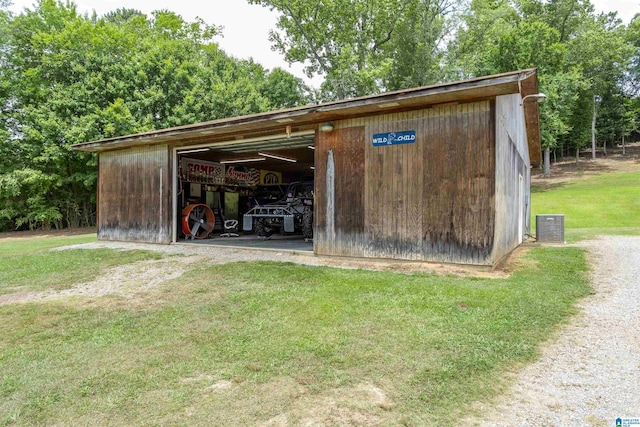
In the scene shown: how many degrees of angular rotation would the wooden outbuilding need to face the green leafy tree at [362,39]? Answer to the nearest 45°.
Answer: approximately 135° to its right

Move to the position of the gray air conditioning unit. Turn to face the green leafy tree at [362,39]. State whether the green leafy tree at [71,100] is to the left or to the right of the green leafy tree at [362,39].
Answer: left

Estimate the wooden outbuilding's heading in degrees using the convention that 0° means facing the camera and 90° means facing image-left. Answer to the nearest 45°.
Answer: approximately 45°
